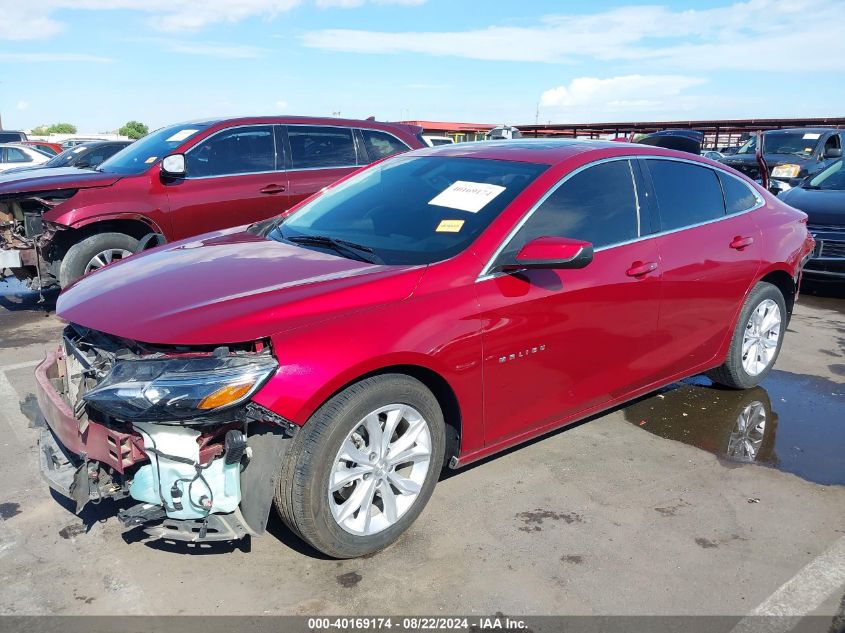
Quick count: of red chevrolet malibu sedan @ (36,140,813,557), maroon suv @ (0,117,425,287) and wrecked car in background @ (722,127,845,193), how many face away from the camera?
0

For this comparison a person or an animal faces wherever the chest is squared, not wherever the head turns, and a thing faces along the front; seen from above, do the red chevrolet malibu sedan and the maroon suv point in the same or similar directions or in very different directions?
same or similar directions

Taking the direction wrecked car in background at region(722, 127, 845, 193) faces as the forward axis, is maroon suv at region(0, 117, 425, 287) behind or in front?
in front

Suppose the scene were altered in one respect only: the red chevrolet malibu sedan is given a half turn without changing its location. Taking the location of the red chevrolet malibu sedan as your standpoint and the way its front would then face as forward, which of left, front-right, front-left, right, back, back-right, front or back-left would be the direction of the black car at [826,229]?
front

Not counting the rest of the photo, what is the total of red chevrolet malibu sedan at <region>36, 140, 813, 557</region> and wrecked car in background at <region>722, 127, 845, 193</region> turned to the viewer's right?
0

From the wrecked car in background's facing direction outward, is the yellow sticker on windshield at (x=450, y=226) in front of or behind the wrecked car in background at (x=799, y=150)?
in front

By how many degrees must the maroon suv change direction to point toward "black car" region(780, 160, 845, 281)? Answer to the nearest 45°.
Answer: approximately 135° to its left

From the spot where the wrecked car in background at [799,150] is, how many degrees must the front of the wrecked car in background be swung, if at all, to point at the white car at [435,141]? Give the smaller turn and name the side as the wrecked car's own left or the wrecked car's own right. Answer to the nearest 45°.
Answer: approximately 45° to the wrecked car's own right

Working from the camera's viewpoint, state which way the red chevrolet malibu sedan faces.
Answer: facing the viewer and to the left of the viewer

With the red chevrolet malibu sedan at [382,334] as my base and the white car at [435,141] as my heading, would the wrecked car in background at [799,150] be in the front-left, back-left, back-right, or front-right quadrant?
front-right

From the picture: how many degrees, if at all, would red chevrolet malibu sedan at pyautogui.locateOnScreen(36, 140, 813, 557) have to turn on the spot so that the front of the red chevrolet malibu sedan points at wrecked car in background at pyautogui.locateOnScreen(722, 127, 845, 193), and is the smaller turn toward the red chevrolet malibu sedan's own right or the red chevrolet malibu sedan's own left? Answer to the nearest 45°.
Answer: approximately 180°

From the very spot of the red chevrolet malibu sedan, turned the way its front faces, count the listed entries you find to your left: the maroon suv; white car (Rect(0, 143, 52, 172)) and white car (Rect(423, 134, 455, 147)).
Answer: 0

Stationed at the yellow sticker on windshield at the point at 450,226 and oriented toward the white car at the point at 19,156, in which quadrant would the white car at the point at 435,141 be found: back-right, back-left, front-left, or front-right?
front-right
